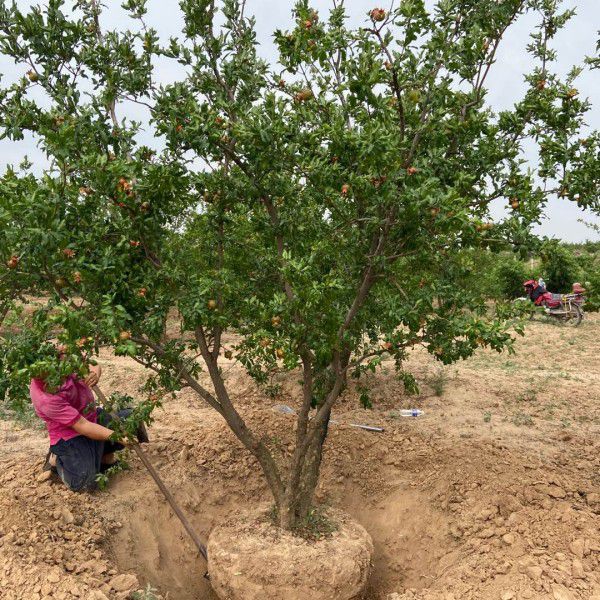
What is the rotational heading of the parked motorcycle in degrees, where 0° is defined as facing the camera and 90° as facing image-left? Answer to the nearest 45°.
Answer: approximately 135°

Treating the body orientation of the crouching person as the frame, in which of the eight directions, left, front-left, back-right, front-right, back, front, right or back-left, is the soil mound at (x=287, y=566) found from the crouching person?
front

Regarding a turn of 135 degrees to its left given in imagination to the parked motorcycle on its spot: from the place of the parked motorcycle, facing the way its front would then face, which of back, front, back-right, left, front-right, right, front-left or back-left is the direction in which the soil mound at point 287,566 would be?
front

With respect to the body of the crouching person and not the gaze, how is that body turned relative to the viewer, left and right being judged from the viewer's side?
facing the viewer and to the right of the viewer
